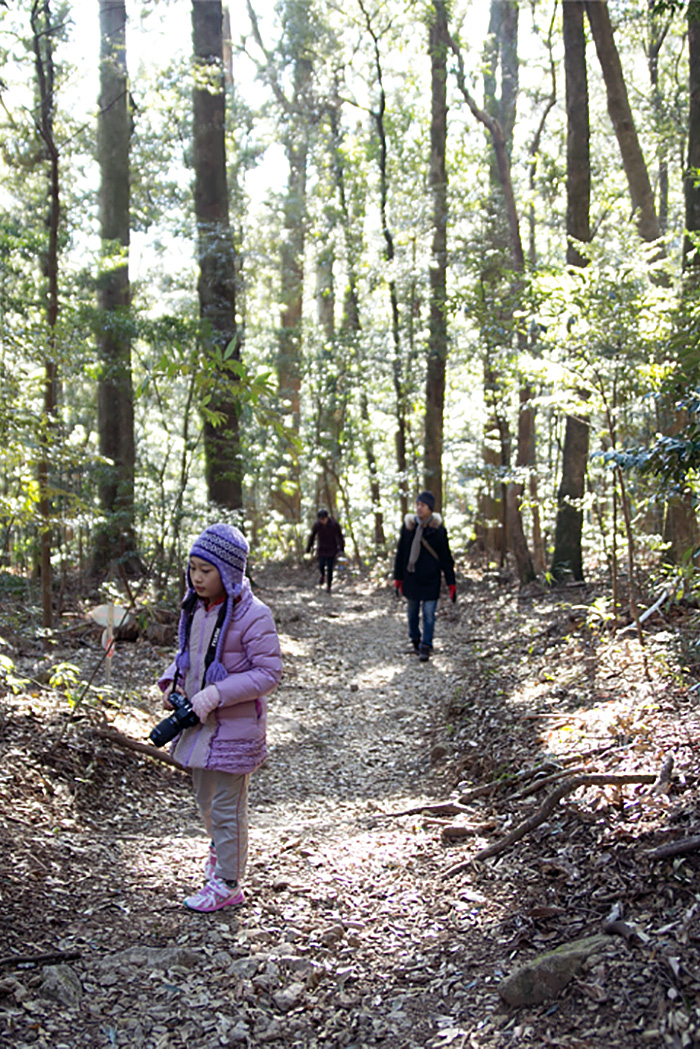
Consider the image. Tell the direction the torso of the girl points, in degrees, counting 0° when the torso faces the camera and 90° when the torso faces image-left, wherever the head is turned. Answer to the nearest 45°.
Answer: approximately 45°

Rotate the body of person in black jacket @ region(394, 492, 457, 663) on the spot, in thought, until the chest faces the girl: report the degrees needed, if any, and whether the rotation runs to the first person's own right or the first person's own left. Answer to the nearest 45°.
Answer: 0° — they already face them

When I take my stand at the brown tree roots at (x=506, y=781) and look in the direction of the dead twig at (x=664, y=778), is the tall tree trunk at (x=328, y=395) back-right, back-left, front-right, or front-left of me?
back-left

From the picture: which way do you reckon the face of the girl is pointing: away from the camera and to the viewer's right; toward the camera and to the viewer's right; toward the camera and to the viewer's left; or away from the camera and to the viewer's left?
toward the camera and to the viewer's left

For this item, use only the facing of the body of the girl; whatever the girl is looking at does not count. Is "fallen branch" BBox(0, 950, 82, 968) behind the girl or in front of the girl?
in front

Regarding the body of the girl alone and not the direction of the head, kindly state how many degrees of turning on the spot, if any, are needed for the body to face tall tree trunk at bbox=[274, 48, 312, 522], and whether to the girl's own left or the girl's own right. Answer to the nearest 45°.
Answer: approximately 135° to the girl's own right

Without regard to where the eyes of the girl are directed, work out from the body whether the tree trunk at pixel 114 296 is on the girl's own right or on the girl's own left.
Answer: on the girl's own right

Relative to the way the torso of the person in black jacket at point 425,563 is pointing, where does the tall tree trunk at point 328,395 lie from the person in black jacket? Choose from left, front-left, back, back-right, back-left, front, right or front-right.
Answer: back

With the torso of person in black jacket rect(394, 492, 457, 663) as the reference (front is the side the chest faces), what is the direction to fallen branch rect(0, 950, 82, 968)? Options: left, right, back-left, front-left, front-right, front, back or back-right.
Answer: front

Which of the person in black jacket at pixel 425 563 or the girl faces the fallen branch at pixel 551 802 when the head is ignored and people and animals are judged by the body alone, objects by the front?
the person in black jacket

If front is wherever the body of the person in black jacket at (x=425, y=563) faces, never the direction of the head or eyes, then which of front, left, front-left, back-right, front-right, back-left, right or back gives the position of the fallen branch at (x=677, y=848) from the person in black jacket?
front

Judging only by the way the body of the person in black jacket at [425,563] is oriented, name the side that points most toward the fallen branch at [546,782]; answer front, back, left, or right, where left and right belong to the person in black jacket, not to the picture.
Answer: front

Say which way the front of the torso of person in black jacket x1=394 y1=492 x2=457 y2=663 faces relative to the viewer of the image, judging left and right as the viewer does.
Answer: facing the viewer

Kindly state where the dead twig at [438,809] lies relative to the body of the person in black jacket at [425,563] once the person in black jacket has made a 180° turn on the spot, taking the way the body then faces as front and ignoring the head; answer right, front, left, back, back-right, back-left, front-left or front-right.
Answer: back

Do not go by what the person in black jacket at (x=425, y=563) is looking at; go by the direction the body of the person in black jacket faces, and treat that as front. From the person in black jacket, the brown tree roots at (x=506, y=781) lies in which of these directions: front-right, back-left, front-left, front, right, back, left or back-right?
front

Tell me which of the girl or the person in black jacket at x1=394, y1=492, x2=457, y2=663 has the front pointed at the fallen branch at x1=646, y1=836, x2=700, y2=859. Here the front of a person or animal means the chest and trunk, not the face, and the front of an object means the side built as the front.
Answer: the person in black jacket

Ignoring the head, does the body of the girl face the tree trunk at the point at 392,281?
no

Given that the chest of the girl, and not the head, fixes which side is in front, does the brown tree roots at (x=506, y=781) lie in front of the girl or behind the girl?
behind

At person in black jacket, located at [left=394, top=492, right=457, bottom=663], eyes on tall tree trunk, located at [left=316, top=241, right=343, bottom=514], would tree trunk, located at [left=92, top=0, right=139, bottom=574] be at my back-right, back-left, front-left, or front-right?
front-left
